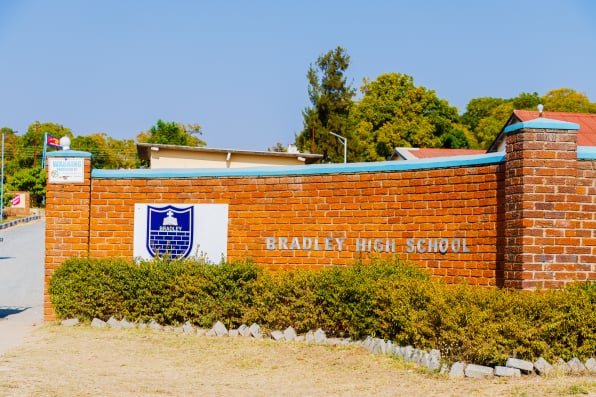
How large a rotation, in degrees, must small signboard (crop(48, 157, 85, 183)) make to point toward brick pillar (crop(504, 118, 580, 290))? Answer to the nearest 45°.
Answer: approximately 45° to its left

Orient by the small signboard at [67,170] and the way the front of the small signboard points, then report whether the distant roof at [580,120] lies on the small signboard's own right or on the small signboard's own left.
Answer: on the small signboard's own left

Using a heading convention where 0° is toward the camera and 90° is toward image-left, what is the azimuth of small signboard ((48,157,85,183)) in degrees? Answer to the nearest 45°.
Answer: approximately 0°
